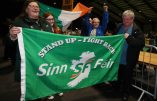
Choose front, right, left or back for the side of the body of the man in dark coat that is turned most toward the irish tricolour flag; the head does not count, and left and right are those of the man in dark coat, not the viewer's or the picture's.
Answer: right

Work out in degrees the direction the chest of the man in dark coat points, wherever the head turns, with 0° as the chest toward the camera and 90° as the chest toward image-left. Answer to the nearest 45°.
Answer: approximately 45°
